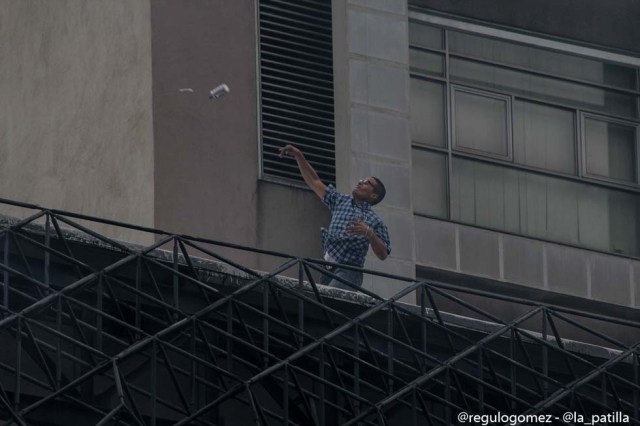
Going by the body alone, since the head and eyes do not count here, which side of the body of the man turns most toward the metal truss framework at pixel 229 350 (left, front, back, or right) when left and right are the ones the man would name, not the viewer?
front

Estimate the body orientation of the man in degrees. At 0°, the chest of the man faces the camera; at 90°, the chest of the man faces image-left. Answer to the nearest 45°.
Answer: approximately 45°
